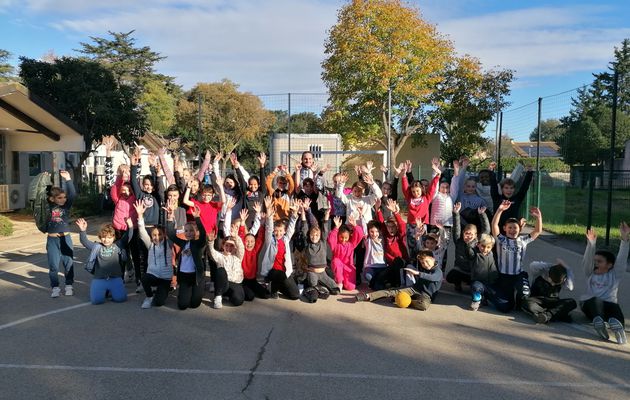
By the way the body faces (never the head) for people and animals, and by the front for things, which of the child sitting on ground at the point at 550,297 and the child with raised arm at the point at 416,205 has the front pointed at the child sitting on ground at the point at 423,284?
the child with raised arm

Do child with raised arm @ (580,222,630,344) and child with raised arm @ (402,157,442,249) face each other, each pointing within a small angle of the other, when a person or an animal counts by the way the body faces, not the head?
no

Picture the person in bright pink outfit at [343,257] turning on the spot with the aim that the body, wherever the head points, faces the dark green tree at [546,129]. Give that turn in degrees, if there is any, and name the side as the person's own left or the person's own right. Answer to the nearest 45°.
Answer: approximately 135° to the person's own left

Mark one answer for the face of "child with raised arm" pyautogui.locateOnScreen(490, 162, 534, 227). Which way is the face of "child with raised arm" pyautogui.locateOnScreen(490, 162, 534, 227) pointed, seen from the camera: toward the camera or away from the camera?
toward the camera

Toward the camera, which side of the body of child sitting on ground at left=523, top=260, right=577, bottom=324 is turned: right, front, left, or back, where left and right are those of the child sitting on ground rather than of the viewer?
front

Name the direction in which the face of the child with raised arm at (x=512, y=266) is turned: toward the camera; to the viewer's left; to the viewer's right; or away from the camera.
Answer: toward the camera

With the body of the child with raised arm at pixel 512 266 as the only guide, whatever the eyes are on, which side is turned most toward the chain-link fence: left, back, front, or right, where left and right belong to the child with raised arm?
back

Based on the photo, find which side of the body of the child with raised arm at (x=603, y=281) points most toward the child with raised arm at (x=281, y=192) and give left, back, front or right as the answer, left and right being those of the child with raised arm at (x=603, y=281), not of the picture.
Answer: right

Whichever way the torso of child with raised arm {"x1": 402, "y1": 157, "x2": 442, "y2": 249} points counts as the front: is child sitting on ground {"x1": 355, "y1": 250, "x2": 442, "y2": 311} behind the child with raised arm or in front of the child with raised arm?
in front

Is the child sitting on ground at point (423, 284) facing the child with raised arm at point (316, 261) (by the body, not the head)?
no

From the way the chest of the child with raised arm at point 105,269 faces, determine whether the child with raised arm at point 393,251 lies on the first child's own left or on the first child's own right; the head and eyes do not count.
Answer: on the first child's own left

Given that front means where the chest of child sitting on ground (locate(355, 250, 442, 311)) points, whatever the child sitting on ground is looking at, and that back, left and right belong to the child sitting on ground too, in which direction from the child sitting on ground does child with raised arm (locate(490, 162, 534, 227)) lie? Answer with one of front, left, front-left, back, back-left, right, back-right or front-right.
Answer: back

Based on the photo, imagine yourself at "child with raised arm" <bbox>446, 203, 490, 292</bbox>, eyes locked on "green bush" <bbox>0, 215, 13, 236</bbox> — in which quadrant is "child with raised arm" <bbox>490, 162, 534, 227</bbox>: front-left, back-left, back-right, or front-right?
back-right

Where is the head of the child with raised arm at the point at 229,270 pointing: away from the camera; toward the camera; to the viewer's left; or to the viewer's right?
toward the camera

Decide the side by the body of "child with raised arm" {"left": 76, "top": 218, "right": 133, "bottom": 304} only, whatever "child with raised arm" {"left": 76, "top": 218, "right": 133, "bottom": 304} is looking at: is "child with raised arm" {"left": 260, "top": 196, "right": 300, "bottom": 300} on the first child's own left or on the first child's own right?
on the first child's own left

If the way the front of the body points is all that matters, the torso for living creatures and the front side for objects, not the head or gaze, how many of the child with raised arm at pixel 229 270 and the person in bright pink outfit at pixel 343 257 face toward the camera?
2

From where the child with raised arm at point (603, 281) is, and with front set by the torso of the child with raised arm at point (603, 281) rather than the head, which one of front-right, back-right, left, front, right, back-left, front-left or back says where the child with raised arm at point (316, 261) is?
right

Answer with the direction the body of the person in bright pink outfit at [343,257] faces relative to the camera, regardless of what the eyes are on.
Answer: toward the camera

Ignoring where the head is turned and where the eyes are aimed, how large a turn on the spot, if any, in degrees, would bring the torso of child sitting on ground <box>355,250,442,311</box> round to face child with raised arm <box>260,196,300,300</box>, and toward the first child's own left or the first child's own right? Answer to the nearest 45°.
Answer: approximately 45° to the first child's own right

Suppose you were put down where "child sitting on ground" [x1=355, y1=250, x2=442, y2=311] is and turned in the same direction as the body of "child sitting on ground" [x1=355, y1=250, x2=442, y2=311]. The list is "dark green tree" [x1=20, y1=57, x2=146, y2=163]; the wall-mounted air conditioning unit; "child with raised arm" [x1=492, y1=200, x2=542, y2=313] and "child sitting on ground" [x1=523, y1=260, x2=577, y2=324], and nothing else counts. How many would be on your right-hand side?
2
